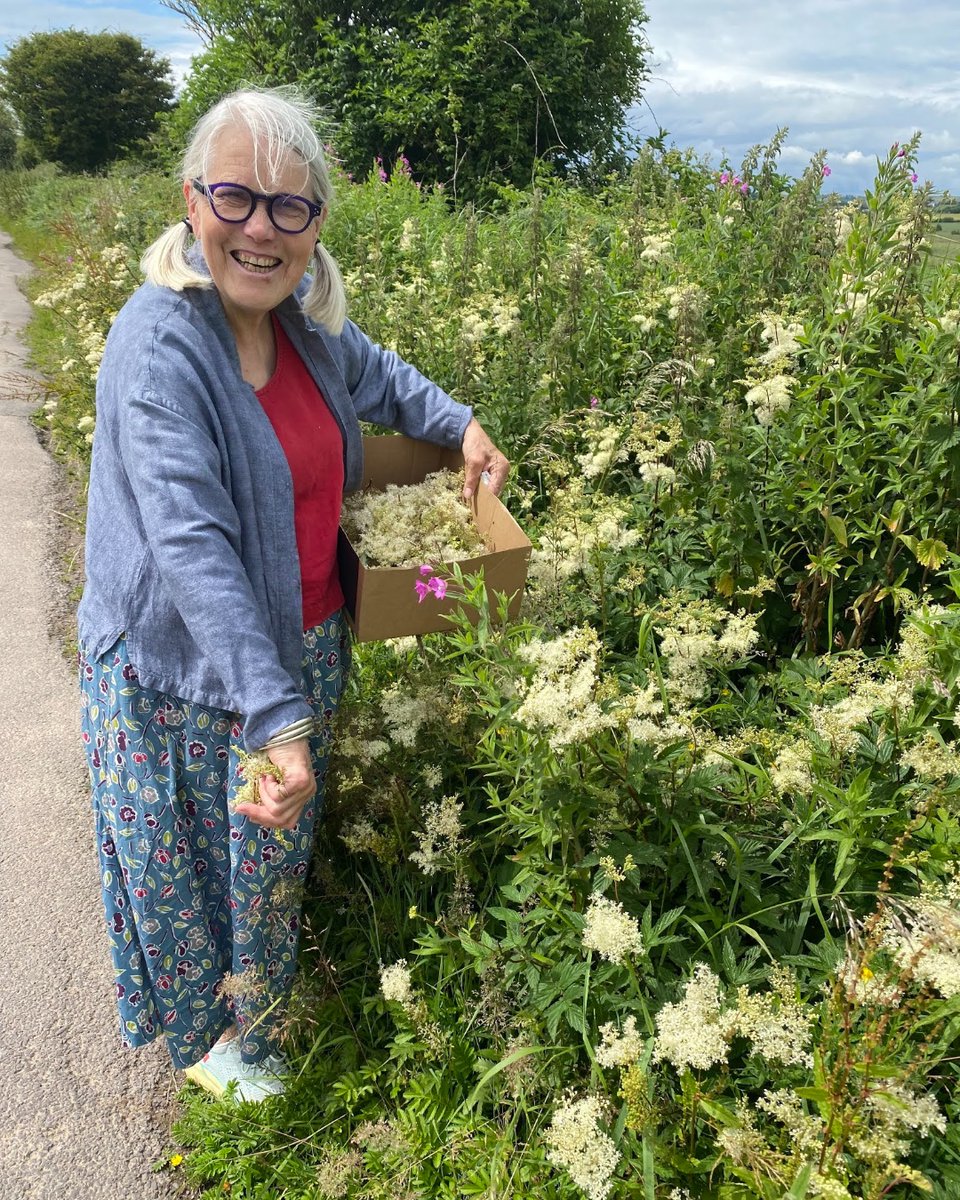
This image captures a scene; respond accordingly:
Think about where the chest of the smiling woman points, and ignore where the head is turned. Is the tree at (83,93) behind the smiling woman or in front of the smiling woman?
behind

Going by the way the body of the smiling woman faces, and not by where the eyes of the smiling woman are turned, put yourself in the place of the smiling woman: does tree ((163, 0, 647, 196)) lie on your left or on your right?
on your left

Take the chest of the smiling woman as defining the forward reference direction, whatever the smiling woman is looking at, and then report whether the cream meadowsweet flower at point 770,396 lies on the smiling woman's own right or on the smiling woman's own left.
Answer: on the smiling woman's own left

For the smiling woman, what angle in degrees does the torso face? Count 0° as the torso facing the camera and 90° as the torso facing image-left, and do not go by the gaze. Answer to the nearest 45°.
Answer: approximately 315°

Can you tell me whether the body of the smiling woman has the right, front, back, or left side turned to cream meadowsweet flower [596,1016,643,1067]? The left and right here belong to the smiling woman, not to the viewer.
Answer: front

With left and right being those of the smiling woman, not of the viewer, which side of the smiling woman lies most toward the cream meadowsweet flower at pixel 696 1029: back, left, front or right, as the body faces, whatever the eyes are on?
front

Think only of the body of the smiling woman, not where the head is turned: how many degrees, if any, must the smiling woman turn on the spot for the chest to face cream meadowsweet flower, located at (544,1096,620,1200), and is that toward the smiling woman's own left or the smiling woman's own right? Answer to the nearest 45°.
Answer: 0° — they already face it

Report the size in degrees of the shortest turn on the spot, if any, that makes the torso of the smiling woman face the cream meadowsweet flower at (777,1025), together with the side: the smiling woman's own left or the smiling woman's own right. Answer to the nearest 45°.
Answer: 0° — they already face it
